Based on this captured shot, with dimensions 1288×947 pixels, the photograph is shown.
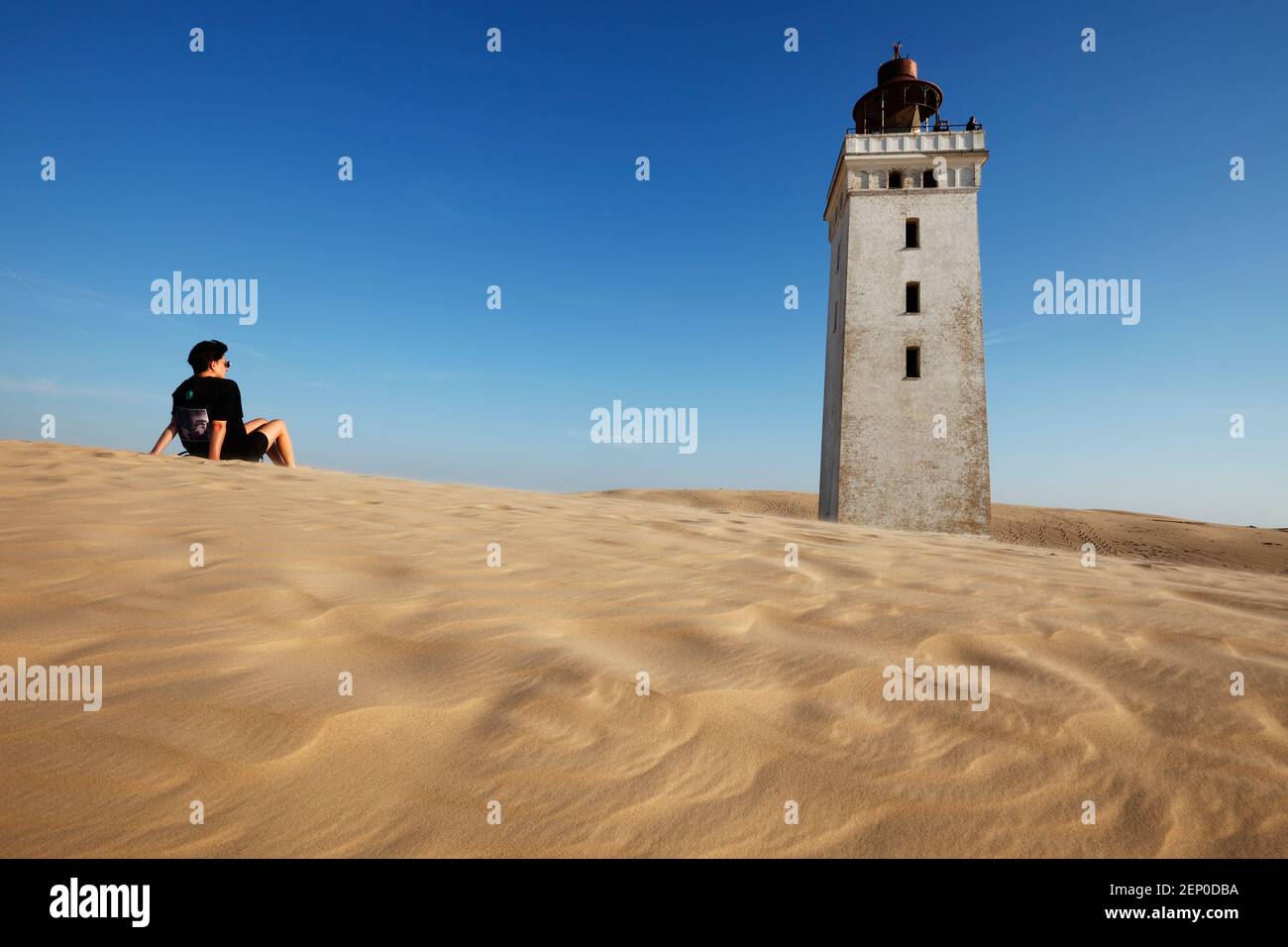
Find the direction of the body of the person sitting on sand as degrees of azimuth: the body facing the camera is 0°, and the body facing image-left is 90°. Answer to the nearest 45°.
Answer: approximately 225°
